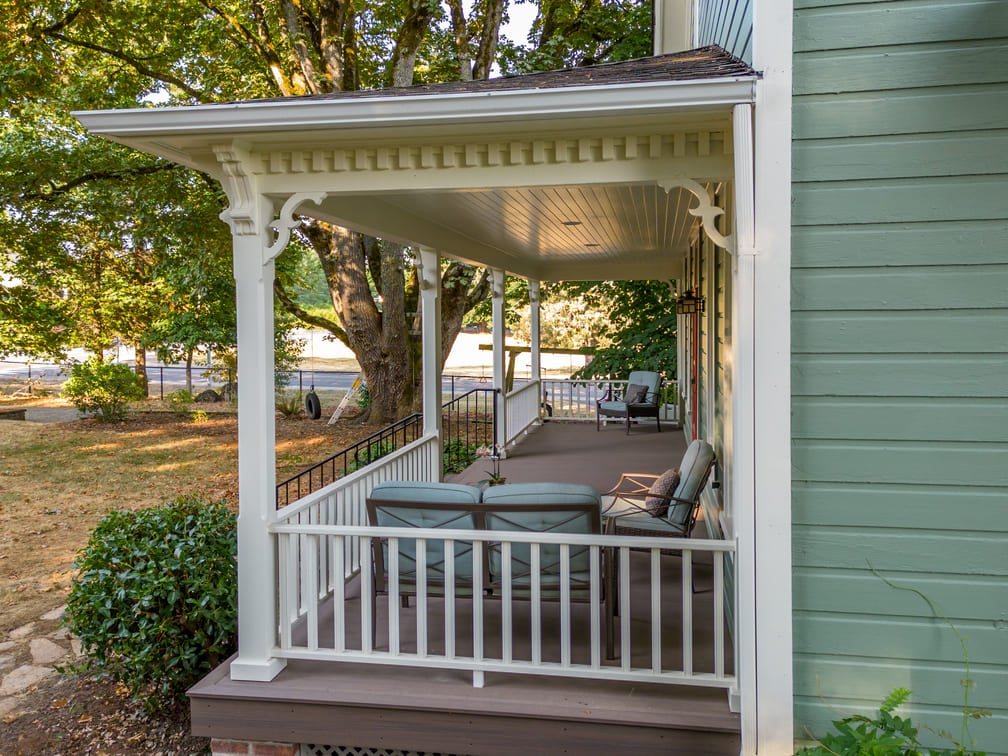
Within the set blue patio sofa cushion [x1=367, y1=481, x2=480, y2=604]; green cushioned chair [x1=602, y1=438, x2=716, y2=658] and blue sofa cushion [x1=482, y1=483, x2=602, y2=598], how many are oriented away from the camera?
2

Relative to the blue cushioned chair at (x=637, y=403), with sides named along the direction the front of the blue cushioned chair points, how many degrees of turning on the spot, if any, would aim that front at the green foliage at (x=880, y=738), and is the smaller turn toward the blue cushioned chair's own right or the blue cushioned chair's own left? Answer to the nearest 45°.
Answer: approximately 45° to the blue cushioned chair's own left

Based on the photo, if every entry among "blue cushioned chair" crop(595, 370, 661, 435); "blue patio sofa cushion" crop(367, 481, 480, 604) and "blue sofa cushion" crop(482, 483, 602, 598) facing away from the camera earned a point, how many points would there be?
2

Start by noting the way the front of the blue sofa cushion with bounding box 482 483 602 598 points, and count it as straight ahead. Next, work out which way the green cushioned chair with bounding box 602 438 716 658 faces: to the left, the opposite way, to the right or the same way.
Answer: to the left

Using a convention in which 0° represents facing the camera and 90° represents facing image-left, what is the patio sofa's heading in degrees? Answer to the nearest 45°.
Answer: approximately 180°

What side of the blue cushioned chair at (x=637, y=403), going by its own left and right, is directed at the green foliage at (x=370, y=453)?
front

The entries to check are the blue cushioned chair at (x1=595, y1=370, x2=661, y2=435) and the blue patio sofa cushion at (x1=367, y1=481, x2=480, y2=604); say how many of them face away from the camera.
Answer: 1

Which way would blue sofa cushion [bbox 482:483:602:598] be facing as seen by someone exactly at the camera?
facing away from the viewer

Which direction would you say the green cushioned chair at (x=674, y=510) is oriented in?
to the viewer's left

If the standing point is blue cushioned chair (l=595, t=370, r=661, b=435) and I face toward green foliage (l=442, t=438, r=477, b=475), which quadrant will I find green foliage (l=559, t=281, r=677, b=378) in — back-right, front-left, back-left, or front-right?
back-right

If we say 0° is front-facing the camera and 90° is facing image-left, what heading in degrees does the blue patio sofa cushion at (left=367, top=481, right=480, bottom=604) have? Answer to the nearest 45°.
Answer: approximately 180°

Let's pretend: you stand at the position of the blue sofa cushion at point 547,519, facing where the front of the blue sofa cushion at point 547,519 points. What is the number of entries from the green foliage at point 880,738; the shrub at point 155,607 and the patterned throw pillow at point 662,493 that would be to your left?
1

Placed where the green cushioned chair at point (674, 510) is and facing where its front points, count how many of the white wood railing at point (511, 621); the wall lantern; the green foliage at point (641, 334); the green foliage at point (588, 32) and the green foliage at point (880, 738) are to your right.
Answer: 3
